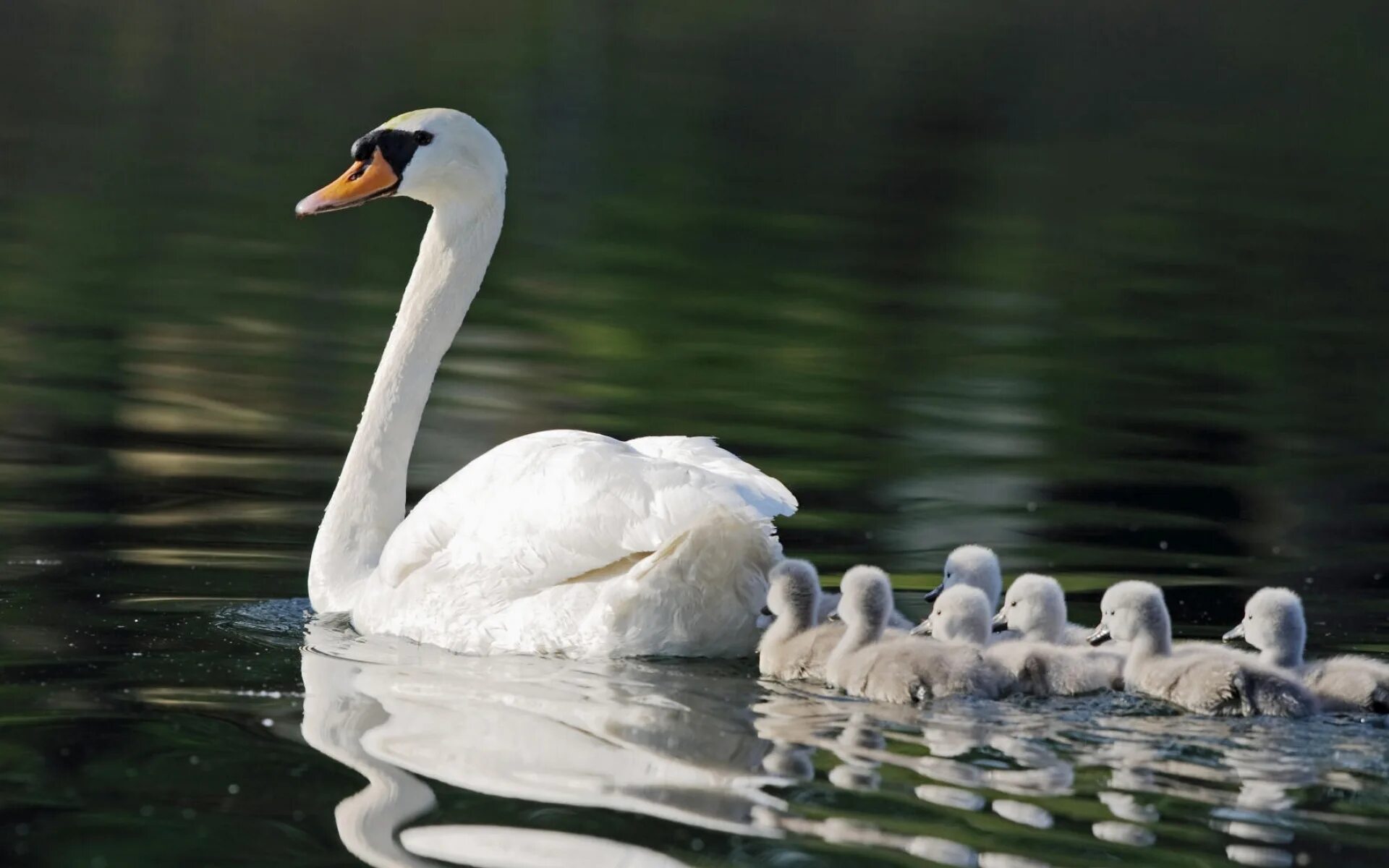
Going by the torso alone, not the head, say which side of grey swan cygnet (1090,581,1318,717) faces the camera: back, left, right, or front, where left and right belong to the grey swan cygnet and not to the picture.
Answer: left

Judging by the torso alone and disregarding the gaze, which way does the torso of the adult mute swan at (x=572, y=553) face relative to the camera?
to the viewer's left

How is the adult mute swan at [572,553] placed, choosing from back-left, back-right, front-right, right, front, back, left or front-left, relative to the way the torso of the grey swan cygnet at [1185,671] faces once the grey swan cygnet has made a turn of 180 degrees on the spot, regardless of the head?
back
